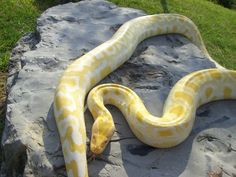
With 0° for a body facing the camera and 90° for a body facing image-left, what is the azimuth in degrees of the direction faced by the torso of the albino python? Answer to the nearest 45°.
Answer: approximately 0°
